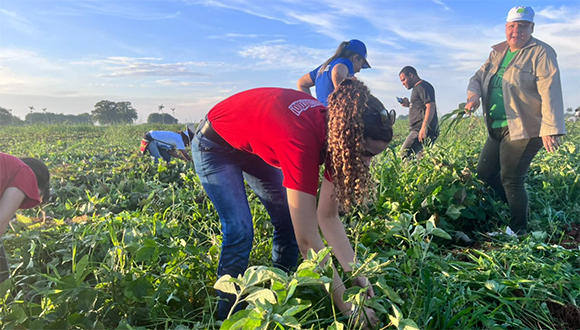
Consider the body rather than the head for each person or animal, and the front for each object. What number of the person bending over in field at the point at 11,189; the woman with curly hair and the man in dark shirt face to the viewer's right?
2

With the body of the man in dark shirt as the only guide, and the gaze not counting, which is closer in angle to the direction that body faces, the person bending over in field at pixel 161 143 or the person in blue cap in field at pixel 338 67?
the person bending over in field

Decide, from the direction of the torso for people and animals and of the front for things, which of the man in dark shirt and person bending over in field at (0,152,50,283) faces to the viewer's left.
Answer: the man in dark shirt

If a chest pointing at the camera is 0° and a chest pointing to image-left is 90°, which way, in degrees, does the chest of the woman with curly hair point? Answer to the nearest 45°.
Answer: approximately 270°

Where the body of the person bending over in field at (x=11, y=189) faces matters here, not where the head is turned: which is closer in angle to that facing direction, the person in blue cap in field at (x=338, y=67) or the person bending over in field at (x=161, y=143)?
the person in blue cap in field

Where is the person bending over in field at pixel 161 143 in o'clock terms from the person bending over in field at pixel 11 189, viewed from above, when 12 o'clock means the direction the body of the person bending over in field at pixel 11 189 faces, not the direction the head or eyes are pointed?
the person bending over in field at pixel 161 143 is roughly at 10 o'clock from the person bending over in field at pixel 11 189.

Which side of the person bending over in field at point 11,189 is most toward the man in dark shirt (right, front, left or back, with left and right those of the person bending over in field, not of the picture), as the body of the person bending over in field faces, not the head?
front

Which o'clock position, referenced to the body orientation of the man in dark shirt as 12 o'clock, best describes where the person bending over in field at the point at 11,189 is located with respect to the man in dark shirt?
The person bending over in field is roughly at 10 o'clock from the man in dark shirt.

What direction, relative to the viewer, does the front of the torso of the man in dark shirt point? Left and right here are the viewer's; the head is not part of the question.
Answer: facing to the left of the viewer

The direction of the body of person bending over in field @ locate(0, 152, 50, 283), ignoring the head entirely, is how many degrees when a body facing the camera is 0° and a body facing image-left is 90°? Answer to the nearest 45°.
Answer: approximately 270°

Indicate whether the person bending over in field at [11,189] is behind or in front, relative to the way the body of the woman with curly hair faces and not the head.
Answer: behind
